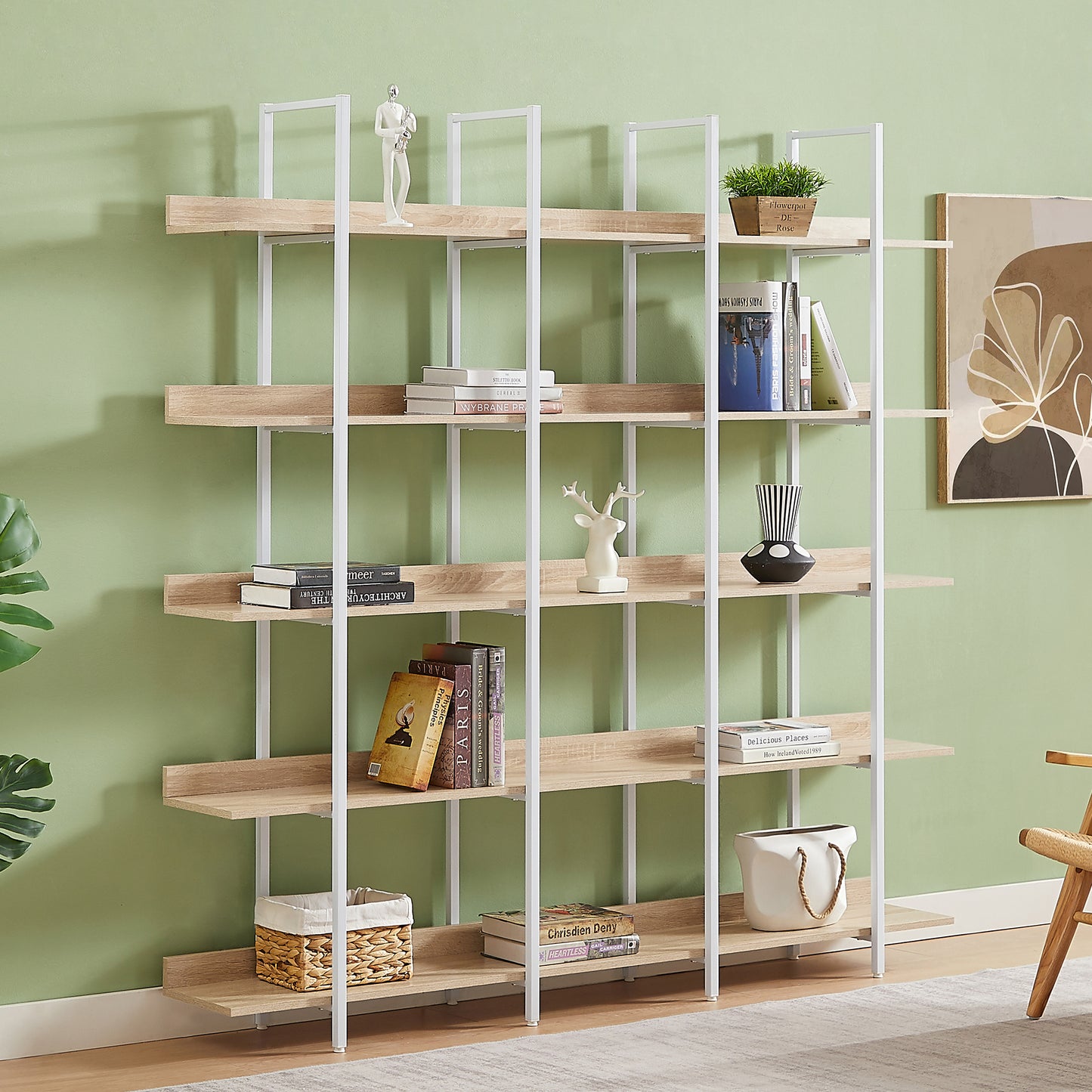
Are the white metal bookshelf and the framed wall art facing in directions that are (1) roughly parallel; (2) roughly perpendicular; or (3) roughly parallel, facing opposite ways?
roughly parallel

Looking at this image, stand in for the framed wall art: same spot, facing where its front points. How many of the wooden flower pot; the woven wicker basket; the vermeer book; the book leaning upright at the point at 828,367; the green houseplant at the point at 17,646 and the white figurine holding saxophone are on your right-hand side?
6

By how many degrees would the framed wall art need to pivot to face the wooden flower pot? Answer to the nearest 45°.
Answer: approximately 90° to its right

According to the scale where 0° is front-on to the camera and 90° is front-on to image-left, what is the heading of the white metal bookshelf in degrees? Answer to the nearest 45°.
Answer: approximately 315°

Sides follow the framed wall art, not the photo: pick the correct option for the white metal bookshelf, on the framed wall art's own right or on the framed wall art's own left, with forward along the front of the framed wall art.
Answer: on the framed wall art's own right
